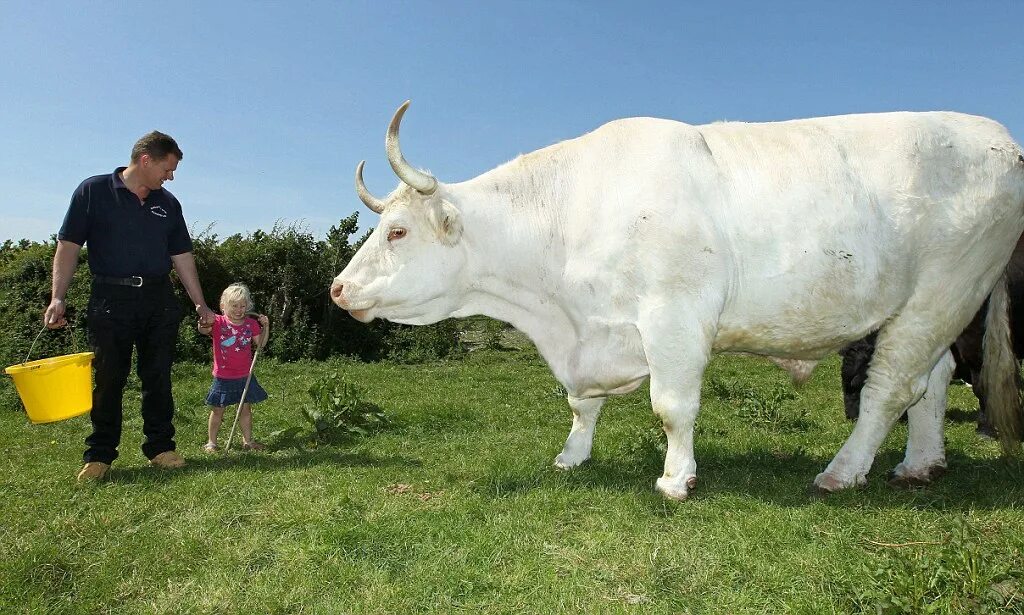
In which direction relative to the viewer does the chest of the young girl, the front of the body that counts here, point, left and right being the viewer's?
facing the viewer

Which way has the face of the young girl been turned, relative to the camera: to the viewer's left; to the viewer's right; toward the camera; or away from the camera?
toward the camera

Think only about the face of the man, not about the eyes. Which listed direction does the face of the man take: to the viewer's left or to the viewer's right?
to the viewer's right

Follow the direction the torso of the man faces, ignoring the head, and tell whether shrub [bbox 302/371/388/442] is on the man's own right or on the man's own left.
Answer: on the man's own left

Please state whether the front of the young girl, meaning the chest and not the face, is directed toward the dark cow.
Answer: no

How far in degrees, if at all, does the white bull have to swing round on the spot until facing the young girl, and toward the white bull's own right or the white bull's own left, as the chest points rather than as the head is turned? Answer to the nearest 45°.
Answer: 0° — it already faces them

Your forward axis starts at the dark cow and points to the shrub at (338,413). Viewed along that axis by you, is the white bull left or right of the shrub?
left

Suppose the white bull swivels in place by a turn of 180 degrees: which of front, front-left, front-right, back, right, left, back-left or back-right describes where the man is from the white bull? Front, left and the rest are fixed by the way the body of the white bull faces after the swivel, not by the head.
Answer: back

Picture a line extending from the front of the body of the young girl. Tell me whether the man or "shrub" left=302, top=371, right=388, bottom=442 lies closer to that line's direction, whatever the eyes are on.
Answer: the man

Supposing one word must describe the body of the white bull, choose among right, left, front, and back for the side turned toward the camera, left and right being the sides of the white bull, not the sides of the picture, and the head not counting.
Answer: left
